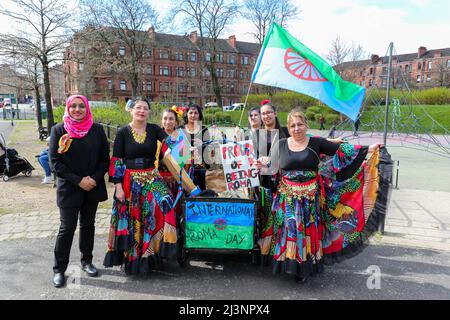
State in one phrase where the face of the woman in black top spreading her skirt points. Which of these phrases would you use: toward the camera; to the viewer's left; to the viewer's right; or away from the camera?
toward the camera

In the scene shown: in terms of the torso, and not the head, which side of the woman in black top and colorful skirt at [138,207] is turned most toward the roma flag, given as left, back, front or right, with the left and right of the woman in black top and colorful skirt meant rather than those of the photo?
left

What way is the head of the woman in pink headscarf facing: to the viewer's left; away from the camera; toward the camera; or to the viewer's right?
toward the camera

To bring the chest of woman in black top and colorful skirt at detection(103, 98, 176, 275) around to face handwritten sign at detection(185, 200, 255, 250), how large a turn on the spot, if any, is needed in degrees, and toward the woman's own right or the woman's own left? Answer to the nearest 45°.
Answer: approximately 90° to the woman's own left

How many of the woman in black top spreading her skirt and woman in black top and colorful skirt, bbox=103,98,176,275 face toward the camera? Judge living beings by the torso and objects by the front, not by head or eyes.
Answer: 2

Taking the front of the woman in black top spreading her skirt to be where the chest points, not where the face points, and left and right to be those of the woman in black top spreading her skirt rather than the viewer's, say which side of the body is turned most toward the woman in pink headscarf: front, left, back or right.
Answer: right

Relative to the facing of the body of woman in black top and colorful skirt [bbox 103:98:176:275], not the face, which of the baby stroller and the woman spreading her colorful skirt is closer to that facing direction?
the woman spreading her colorful skirt

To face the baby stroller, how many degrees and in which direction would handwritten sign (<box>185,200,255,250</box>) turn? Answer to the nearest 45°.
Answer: approximately 135° to its right

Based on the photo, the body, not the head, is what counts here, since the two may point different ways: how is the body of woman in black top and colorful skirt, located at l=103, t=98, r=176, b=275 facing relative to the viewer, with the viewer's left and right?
facing the viewer

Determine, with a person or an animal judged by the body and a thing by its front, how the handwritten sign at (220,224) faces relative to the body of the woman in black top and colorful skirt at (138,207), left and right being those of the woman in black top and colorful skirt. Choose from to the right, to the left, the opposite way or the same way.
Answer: the same way

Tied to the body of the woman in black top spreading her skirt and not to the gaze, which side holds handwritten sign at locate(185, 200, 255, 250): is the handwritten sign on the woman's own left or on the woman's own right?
on the woman's own right

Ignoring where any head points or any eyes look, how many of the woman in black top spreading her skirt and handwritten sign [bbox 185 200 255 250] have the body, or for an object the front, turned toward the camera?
2

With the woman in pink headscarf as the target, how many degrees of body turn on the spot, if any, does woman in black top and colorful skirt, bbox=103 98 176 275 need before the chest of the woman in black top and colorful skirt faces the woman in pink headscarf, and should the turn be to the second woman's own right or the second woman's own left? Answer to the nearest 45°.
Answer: approximately 90° to the second woman's own right

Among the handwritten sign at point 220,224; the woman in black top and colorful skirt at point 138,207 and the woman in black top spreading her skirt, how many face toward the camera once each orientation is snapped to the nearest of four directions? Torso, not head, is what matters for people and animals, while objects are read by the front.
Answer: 3

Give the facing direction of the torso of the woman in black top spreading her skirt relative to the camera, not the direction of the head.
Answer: toward the camera

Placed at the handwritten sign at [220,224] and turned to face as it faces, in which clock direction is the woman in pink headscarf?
The woman in pink headscarf is roughly at 3 o'clock from the handwritten sign.
